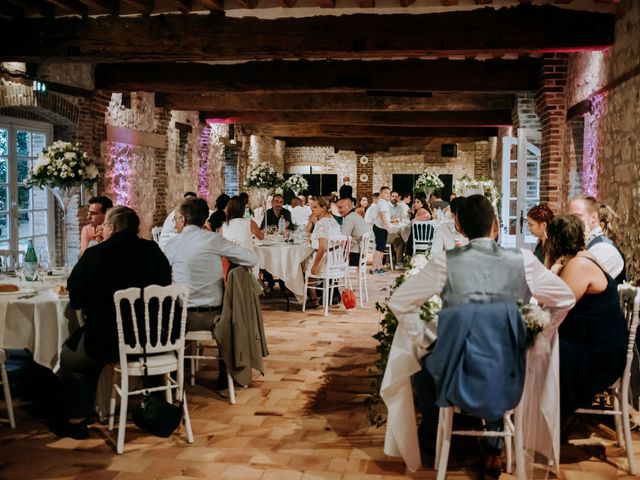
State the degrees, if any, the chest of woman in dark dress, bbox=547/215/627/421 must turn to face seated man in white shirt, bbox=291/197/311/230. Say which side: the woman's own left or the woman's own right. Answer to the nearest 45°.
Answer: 0° — they already face them

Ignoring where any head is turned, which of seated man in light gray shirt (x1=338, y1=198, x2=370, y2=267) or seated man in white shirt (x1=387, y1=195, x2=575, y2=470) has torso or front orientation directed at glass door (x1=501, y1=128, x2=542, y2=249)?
seated man in white shirt (x1=387, y1=195, x2=575, y2=470)

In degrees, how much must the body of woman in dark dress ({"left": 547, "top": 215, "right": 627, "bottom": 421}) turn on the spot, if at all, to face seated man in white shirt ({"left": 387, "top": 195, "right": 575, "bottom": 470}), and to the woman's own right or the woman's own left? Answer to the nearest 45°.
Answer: approximately 90° to the woman's own left

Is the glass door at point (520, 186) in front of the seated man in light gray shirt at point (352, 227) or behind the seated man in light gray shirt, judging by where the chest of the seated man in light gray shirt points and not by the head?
behind

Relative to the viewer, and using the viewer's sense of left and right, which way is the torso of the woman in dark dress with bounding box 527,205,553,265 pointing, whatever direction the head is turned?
facing to the left of the viewer

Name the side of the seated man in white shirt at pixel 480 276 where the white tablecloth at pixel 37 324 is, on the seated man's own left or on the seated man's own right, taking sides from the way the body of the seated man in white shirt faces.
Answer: on the seated man's own left

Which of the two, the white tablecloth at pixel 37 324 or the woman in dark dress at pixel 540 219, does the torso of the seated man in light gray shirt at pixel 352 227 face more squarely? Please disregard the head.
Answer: the white tablecloth

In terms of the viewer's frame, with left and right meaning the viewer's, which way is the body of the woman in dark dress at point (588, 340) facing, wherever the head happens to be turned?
facing away from the viewer and to the left of the viewer

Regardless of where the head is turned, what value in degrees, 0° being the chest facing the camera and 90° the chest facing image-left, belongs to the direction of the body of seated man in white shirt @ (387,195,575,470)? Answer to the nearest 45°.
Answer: approximately 180°

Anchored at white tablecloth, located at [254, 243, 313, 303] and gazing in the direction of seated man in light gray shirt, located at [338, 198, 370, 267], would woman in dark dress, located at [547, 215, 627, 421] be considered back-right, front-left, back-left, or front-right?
back-right

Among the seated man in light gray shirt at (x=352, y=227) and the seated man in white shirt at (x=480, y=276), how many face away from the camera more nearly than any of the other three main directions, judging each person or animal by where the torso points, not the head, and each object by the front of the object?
1

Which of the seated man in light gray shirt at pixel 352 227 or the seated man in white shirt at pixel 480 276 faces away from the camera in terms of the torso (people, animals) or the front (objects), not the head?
the seated man in white shirt at pixel 480 276
